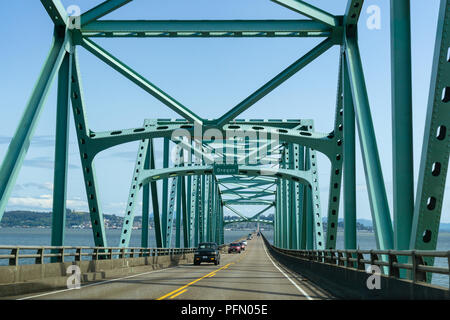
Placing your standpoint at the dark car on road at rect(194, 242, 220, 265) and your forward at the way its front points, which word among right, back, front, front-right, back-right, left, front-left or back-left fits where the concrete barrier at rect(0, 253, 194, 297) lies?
front

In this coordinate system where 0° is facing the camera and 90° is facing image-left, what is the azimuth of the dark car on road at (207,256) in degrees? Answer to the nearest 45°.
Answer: approximately 0°

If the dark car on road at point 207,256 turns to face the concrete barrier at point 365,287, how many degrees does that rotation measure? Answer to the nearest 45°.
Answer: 0° — it already faces it
